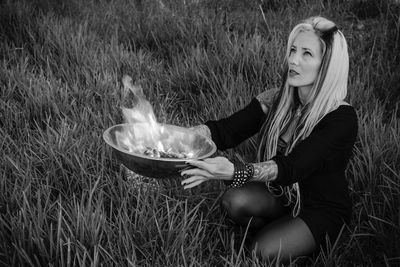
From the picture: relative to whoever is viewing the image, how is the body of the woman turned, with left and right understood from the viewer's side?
facing the viewer and to the left of the viewer

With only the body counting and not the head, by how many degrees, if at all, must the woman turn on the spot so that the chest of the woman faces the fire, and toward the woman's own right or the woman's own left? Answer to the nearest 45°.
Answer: approximately 45° to the woman's own right
